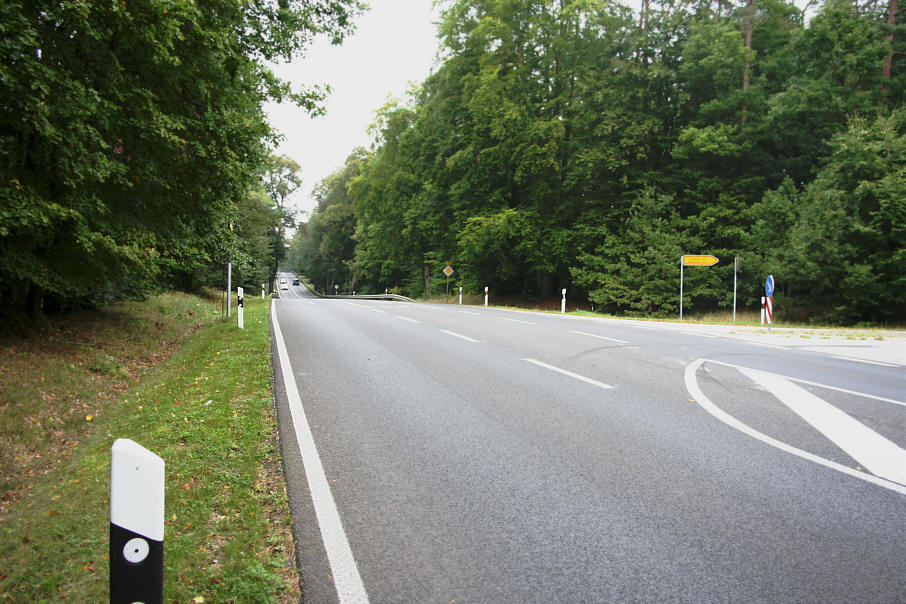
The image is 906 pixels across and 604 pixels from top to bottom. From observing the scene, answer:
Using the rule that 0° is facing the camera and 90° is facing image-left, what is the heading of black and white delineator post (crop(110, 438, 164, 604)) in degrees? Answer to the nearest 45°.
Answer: approximately 0°

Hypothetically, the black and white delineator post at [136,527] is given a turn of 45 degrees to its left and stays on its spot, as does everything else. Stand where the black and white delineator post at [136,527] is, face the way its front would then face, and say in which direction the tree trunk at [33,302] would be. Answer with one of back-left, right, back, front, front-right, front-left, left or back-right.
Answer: back-left
